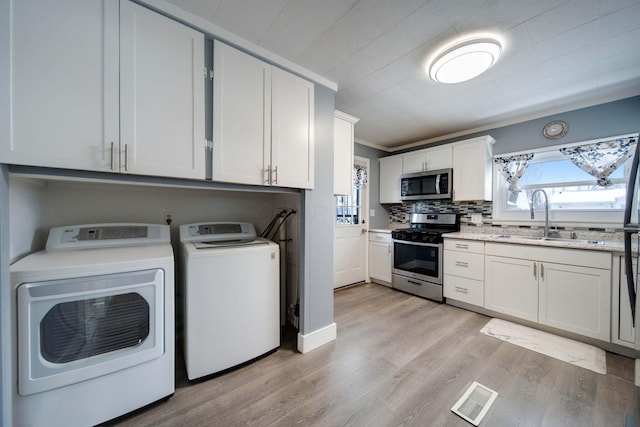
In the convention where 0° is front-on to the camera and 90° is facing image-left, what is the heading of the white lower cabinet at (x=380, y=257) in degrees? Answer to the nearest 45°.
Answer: approximately 45°

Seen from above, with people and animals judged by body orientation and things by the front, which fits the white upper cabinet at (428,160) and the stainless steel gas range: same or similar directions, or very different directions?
same or similar directions

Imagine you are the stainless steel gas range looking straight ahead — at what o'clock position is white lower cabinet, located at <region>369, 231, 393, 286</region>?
The white lower cabinet is roughly at 2 o'clock from the stainless steel gas range.

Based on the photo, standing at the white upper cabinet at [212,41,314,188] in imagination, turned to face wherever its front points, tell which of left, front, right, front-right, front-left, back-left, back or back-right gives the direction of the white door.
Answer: left

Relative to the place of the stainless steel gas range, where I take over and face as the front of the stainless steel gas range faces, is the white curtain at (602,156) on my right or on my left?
on my left

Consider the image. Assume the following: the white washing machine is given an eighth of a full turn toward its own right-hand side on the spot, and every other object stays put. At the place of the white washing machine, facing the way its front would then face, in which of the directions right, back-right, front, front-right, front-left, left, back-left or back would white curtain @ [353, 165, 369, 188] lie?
back-left

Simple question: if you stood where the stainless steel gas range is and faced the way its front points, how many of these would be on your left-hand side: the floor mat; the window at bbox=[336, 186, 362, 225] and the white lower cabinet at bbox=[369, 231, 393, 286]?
1

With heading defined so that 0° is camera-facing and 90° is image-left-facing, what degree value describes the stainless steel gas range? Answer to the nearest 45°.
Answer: approximately 45°

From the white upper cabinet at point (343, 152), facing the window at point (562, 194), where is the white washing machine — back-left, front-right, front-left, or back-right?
back-right

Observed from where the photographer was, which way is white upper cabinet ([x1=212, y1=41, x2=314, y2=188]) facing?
facing the viewer and to the right of the viewer

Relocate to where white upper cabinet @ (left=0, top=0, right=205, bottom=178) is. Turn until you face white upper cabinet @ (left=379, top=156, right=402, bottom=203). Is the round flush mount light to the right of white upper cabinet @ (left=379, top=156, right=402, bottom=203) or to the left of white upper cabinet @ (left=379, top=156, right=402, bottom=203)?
right

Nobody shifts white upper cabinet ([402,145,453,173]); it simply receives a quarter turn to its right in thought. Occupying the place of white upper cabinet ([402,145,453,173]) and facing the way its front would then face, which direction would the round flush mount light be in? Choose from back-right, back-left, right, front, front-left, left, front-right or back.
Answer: back-left

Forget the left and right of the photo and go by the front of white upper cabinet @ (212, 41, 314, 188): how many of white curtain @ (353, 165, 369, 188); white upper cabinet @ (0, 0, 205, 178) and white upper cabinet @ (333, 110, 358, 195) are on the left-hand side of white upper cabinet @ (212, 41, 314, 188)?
2

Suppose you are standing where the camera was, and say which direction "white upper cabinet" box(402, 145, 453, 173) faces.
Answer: facing the viewer and to the left of the viewer
